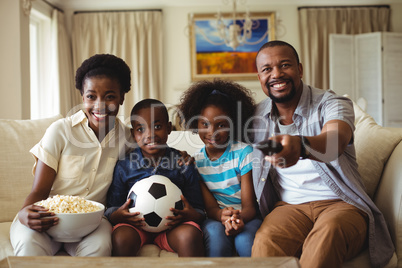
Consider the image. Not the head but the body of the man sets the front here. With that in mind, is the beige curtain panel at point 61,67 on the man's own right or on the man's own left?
on the man's own right

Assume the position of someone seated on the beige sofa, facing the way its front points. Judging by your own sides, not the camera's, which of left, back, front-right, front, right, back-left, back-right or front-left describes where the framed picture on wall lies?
back

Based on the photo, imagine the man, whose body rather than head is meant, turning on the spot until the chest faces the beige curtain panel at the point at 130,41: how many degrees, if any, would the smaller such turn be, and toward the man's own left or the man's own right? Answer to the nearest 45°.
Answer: approximately 90° to the man's own right

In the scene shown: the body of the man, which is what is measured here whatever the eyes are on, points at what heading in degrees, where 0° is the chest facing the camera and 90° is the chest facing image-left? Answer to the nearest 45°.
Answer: approximately 45°

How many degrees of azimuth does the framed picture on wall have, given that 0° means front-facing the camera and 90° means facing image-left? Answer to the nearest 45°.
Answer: approximately 0°

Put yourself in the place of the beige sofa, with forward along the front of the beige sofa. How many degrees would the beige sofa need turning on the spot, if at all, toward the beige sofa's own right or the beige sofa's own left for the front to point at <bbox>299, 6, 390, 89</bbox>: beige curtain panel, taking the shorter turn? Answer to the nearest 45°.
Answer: approximately 180°

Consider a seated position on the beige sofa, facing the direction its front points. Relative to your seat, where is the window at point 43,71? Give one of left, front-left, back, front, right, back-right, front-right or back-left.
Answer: back-right

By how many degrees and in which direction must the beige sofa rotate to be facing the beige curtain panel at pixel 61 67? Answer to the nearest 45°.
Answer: approximately 135° to its right

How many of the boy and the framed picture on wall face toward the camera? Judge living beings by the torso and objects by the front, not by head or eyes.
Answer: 2

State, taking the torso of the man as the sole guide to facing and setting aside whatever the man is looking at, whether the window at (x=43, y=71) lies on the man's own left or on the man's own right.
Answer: on the man's own right

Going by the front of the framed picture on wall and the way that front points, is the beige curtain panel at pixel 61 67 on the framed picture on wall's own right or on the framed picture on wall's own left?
on the framed picture on wall's own right
